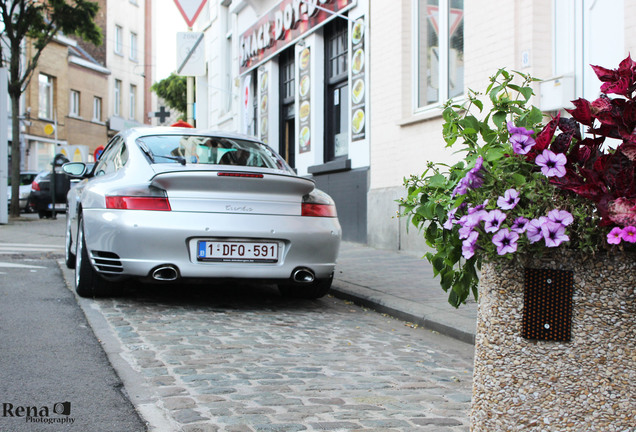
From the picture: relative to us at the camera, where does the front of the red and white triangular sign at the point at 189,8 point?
facing the viewer

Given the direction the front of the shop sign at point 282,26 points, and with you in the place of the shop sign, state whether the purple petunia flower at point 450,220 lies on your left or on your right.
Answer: on your left

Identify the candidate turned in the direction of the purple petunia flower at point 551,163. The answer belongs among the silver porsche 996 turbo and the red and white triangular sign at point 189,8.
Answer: the red and white triangular sign

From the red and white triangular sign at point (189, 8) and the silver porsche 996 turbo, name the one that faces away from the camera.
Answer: the silver porsche 996 turbo

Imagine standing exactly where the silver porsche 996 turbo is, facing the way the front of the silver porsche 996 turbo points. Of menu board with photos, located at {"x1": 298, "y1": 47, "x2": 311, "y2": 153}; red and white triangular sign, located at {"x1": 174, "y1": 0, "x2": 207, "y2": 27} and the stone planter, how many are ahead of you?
2

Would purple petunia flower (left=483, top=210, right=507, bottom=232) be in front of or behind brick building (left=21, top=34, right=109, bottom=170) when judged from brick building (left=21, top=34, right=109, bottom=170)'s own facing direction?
in front

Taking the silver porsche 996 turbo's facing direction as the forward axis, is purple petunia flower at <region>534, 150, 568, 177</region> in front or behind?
behind

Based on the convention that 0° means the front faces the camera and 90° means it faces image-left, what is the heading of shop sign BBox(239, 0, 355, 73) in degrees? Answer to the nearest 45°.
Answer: approximately 45°

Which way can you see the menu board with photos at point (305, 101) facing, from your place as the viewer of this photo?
facing the viewer and to the left of the viewer

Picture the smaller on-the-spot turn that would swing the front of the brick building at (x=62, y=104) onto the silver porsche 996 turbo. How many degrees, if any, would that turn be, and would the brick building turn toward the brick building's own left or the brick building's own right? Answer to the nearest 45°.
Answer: approximately 45° to the brick building's own right

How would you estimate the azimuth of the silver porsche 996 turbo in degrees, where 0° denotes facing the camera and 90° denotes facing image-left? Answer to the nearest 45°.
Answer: approximately 180°

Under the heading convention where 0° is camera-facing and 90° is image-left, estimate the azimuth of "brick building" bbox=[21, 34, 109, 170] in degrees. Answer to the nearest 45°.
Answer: approximately 315°

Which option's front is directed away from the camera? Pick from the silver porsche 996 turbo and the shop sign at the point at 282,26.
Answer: the silver porsche 996 turbo

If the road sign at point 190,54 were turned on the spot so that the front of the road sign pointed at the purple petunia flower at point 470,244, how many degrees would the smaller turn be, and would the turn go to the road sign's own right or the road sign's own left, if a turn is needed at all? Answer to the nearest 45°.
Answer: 0° — it already faces it

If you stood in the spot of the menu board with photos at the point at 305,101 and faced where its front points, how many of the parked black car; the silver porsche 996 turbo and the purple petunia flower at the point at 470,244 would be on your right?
1
